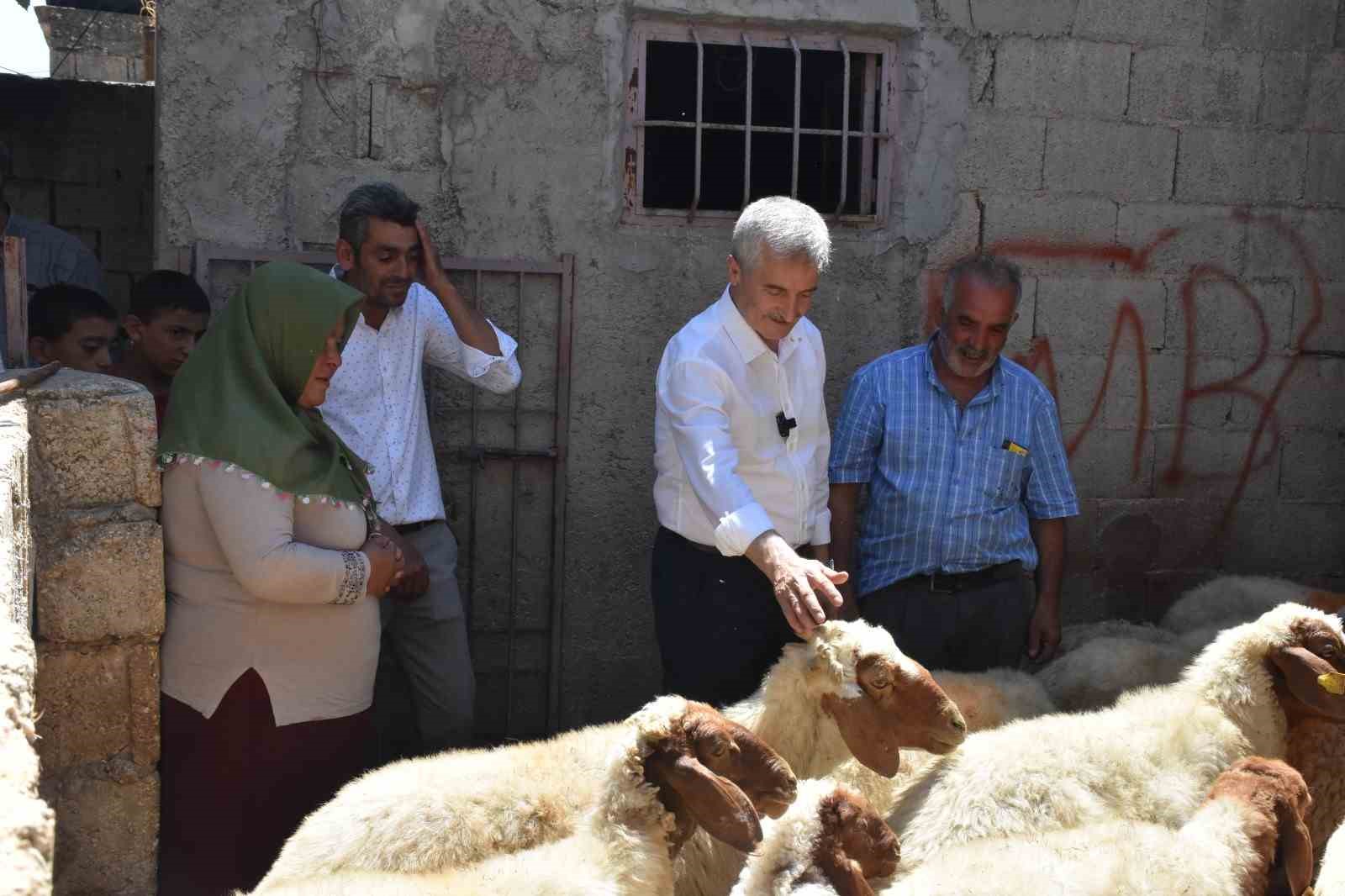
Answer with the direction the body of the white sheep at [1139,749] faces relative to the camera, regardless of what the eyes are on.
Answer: to the viewer's right

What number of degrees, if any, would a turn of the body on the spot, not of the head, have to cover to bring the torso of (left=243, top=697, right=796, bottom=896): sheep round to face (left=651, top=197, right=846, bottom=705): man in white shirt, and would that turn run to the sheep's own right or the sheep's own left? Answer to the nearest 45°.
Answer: approximately 90° to the sheep's own left

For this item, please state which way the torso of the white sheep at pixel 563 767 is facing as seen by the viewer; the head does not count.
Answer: to the viewer's right

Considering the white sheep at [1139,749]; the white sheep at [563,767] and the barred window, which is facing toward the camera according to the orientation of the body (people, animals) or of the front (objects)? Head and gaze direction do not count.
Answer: the barred window

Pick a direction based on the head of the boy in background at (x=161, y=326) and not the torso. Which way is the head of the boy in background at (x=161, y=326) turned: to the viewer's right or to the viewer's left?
to the viewer's right

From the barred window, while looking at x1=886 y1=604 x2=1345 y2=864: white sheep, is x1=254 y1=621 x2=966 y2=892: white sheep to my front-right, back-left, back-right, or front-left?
front-right

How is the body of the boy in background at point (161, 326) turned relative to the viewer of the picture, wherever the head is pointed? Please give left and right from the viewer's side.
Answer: facing the viewer and to the right of the viewer

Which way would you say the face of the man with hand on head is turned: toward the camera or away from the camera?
toward the camera

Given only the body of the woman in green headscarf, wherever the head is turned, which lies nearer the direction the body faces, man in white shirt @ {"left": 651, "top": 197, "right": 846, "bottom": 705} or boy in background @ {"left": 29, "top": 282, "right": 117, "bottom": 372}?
the man in white shirt
